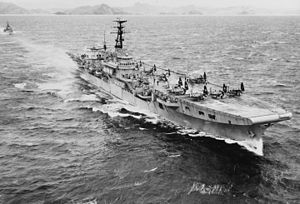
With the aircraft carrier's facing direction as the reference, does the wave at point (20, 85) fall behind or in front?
behind

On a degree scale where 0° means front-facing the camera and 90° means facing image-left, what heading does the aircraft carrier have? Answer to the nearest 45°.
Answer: approximately 315°

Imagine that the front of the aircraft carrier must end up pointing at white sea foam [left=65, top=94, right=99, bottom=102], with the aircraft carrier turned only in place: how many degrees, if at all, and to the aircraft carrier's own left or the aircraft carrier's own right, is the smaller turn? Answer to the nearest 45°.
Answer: approximately 180°
